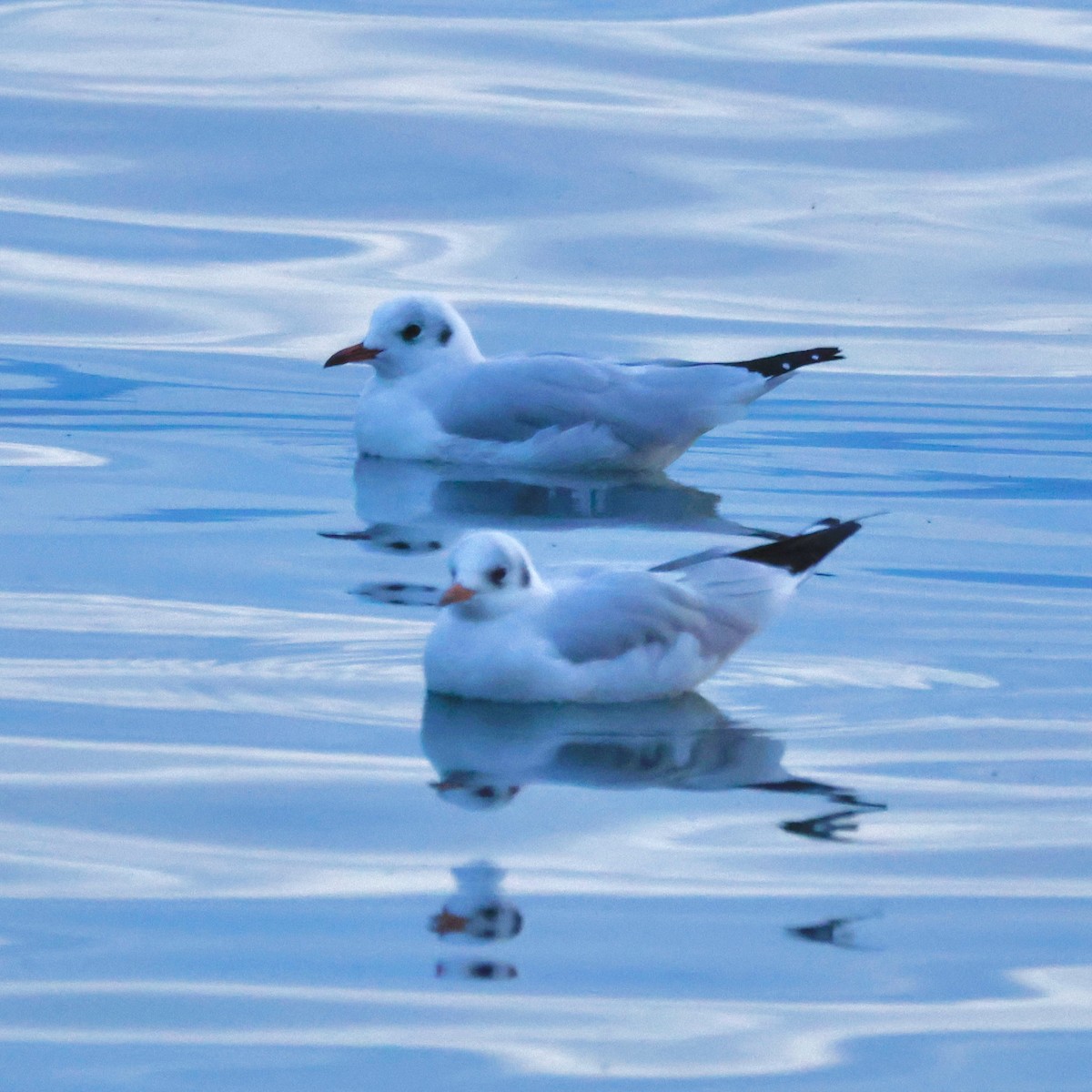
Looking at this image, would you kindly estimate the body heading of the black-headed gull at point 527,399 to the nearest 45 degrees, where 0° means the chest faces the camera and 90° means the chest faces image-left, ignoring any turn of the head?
approximately 90°

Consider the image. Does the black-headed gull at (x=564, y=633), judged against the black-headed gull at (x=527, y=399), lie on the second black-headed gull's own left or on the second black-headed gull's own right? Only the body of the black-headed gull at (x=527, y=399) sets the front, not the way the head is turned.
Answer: on the second black-headed gull's own left
